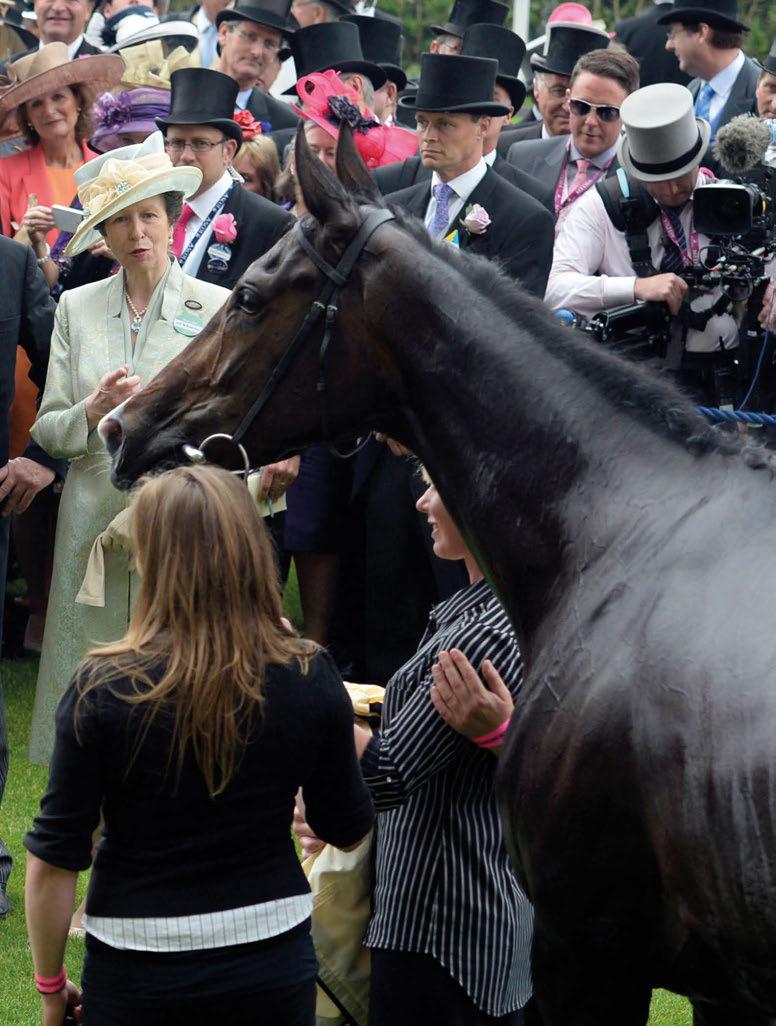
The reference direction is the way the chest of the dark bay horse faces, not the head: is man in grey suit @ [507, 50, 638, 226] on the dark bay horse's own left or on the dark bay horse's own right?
on the dark bay horse's own right

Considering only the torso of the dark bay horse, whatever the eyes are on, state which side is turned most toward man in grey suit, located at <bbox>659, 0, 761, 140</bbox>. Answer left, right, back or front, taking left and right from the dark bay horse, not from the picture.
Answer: right

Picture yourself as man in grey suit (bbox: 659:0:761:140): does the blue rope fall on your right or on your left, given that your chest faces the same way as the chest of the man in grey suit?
on your left

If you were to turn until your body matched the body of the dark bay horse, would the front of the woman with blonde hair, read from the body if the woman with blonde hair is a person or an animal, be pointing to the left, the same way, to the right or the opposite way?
to the right

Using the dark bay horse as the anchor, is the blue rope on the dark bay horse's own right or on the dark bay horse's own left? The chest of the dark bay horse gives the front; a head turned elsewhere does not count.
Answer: on the dark bay horse's own right

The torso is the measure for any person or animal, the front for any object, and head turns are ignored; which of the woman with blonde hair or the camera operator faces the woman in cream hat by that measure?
the woman with blonde hair

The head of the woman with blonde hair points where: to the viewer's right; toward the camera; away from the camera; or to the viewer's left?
away from the camera

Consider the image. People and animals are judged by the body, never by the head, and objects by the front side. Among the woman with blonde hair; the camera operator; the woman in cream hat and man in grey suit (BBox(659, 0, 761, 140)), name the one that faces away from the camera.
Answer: the woman with blonde hair

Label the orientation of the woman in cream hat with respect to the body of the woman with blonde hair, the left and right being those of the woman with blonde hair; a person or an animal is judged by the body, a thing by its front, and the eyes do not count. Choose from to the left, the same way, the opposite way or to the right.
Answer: the opposite way

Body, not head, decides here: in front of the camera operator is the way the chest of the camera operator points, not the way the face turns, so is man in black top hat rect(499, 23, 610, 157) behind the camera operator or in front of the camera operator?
behind

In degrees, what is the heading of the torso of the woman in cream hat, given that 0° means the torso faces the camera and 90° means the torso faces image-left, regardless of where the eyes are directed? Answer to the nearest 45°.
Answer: approximately 0°

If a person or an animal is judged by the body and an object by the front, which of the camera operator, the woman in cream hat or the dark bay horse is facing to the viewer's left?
the dark bay horse

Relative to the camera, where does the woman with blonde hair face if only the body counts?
away from the camera

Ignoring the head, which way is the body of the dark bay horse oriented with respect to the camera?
to the viewer's left

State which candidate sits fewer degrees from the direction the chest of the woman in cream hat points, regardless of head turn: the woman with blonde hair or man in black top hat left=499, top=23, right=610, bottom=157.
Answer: the woman with blonde hair
